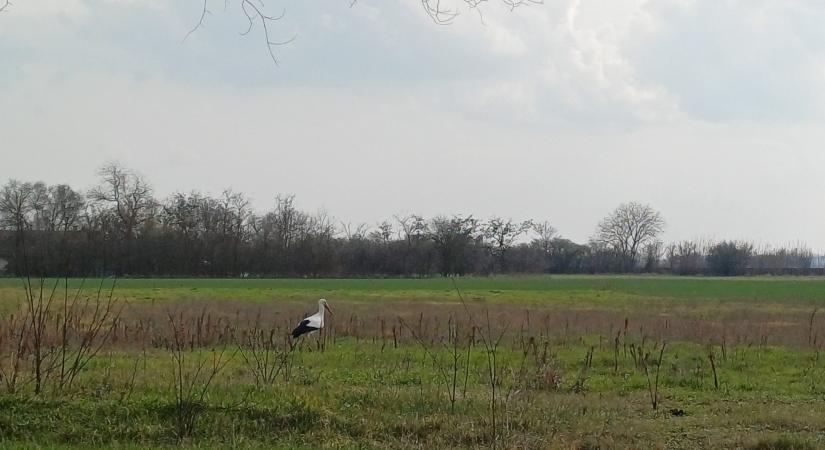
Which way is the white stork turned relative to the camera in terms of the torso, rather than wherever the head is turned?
to the viewer's right
